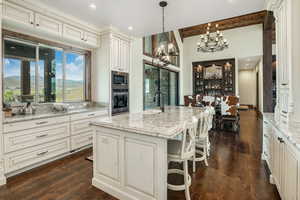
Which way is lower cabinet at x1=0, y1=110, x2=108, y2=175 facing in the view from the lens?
facing the viewer and to the right of the viewer

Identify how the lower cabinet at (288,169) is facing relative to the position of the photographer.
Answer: facing to the left of the viewer

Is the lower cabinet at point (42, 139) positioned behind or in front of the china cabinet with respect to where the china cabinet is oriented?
in front

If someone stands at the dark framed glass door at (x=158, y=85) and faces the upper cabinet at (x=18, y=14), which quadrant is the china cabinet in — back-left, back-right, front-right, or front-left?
back-left

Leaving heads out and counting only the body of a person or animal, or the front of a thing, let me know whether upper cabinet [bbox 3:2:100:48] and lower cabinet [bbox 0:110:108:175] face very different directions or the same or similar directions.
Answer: same or similar directions

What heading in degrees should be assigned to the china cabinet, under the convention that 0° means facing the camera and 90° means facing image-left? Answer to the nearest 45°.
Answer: approximately 0°

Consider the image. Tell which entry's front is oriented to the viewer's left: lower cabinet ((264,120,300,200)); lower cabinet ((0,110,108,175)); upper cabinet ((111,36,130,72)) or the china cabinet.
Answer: lower cabinet ((264,120,300,200))

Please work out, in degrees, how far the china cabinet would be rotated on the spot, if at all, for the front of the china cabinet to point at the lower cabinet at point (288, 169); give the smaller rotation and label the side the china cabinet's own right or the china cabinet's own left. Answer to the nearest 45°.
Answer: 0° — it already faces it

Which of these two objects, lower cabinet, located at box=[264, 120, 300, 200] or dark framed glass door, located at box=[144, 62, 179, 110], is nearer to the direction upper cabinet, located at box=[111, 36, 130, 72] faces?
the lower cabinet

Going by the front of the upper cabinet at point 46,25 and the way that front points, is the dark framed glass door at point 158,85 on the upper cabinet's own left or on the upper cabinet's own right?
on the upper cabinet's own left

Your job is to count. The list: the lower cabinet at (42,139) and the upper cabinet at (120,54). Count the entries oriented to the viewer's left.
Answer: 0
